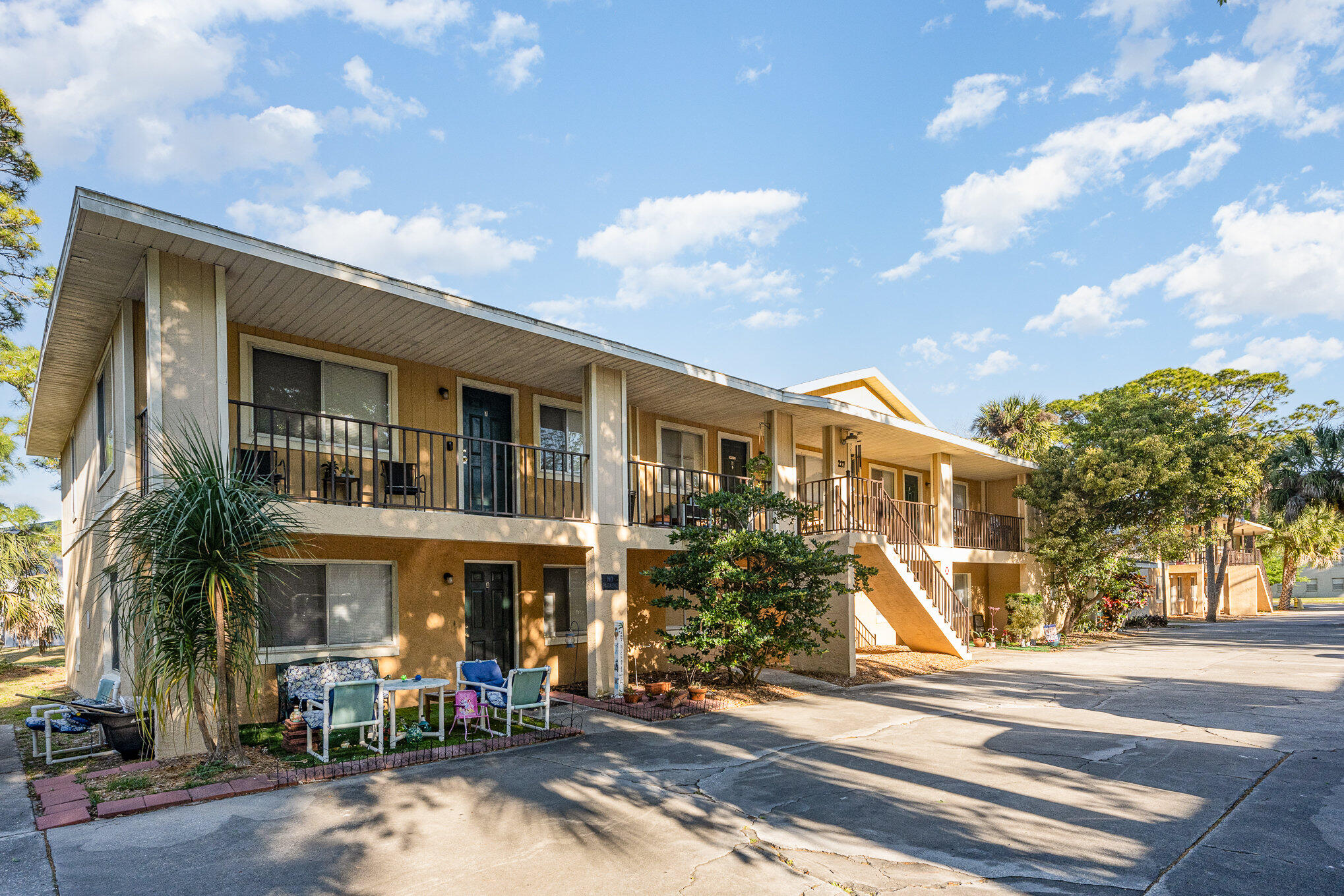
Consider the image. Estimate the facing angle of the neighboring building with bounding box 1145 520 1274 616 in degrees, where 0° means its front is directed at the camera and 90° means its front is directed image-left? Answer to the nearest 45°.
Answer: approximately 0°
